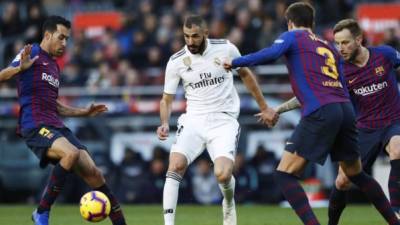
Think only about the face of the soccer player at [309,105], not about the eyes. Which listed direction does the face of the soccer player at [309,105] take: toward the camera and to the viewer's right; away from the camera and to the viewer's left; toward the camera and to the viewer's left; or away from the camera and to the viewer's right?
away from the camera and to the viewer's left

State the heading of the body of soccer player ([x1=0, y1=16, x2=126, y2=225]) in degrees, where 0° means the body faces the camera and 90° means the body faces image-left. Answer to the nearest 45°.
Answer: approximately 315°

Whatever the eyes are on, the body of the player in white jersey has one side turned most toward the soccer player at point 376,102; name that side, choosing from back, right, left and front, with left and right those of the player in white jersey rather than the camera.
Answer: left

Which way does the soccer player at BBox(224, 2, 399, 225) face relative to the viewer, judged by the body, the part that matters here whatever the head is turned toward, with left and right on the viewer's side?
facing away from the viewer and to the left of the viewer

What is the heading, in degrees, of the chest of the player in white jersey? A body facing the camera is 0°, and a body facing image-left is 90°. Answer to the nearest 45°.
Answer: approximately 0°

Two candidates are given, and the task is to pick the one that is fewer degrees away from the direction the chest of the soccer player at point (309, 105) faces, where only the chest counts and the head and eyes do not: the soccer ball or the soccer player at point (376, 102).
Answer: the soccer ball

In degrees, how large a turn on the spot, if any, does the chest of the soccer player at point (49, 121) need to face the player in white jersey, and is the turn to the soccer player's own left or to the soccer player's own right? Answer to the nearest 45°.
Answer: approximately 45° to the soccer player's own left

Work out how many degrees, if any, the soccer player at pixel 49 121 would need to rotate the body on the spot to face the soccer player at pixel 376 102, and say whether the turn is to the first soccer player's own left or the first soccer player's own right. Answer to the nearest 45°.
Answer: approximately 45° to the first soccer player's own left

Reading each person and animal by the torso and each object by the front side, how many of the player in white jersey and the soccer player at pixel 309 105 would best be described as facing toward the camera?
1
